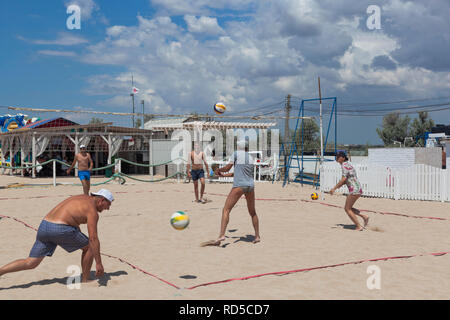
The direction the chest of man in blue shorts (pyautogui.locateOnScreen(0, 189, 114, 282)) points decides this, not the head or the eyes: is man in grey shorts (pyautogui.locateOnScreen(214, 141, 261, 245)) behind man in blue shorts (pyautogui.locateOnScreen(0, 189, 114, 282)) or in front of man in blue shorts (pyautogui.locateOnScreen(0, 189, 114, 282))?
in front

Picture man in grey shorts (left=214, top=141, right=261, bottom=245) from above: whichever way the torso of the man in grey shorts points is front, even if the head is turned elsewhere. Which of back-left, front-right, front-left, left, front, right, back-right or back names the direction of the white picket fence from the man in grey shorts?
right

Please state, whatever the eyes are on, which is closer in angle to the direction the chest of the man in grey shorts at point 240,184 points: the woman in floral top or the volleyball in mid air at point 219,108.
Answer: the volleyball in mid air

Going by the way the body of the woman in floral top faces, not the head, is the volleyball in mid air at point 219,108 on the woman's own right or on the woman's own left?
on the woman's own right

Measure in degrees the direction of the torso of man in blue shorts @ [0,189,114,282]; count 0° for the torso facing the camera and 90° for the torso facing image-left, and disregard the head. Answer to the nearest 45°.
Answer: approximately 270°

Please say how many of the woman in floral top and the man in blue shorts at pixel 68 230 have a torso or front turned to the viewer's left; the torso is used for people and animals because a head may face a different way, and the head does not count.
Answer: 1

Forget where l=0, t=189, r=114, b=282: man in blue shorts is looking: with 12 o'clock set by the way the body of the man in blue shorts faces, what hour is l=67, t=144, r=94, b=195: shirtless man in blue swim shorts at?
The shirtless man in blue swim shorts is roughly at 9 o'clock from the man in blue shorts.

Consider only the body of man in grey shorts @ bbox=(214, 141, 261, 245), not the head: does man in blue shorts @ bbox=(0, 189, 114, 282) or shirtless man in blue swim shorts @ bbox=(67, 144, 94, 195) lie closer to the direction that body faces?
the shirtless man in blue swim shorts

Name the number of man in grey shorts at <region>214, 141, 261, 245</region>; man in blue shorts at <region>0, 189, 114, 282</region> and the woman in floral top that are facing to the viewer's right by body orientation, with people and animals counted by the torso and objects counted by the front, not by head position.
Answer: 1

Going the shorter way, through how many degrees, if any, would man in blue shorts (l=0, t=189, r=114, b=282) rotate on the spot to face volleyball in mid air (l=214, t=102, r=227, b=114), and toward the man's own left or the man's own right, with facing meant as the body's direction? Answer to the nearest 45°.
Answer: approximately 45° to the man's own left

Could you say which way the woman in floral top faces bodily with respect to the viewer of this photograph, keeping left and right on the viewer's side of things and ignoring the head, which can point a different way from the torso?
facing to the left of the viewer

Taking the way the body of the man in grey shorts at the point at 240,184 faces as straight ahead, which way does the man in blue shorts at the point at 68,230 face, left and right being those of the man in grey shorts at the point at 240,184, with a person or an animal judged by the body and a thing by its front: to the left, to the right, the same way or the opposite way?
to the right

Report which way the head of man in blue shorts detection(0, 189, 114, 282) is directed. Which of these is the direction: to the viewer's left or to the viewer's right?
to the viewer's right

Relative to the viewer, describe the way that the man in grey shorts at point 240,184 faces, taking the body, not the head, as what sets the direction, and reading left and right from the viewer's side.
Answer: facing away from the viewer and to the left of the viewer

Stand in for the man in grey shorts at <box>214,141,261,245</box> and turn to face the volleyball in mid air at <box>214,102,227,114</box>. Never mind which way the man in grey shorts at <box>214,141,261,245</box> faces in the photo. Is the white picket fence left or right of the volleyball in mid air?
right
